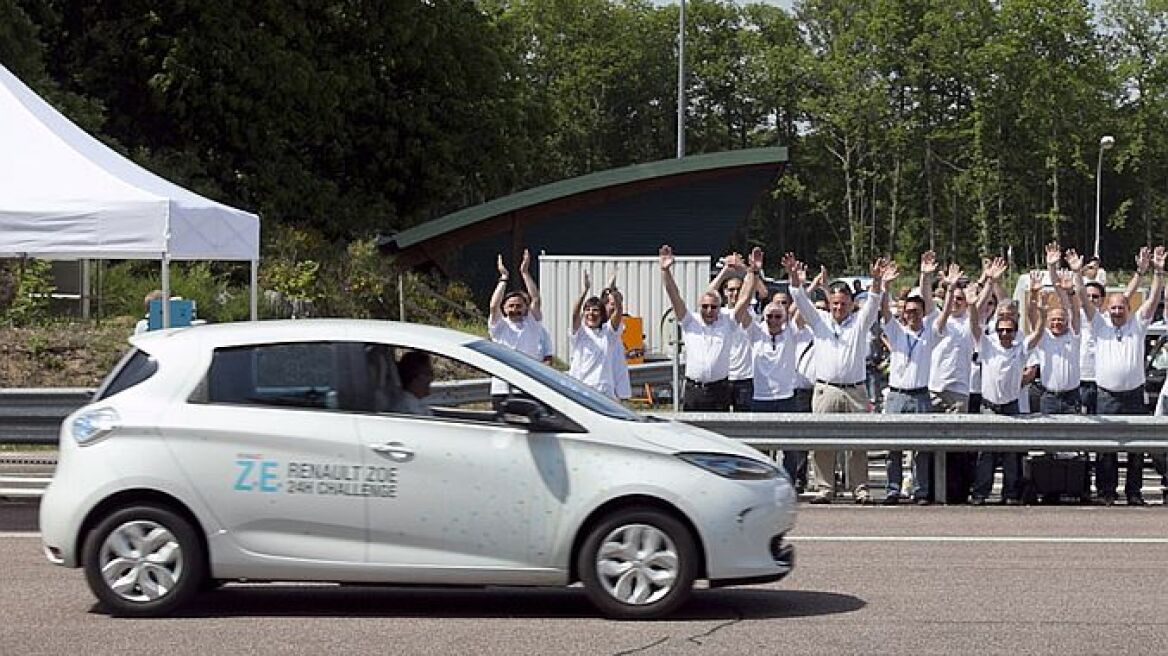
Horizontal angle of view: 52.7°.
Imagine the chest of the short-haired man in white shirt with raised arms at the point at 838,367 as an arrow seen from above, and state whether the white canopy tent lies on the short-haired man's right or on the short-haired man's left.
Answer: on the short-haired man's right

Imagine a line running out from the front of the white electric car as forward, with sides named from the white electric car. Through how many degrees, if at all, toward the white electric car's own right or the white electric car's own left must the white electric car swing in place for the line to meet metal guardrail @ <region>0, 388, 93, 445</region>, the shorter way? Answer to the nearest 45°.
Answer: approximately 135° to the white electric car's own left

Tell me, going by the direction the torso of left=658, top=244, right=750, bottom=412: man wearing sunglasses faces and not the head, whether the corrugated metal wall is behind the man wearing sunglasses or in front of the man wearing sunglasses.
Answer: behind

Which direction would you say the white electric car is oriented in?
to the viewer's right

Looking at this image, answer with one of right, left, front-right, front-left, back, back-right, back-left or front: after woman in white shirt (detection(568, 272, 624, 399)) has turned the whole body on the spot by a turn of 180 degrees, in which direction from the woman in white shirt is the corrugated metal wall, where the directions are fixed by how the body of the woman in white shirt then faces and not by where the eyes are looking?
front

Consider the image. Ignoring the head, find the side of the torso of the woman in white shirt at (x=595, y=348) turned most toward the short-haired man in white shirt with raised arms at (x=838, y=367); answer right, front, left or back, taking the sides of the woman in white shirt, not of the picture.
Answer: left

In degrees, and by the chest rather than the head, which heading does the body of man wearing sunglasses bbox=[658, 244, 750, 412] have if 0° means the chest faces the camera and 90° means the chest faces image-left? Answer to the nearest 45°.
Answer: approximately 0°

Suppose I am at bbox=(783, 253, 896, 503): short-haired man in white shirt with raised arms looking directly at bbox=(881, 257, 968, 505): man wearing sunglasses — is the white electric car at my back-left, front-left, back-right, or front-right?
back-right
